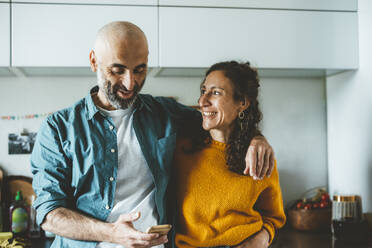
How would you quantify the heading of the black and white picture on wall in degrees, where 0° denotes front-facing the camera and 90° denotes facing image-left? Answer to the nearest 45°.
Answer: approximately 0°

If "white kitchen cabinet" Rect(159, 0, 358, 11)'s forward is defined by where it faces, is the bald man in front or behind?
in front

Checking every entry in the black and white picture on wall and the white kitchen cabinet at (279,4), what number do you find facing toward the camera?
2

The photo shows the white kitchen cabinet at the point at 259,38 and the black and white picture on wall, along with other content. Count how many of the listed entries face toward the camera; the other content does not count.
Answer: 2

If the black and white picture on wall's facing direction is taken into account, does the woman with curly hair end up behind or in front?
in front

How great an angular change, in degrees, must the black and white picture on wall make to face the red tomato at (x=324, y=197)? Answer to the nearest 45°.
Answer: approximately 90° to its left

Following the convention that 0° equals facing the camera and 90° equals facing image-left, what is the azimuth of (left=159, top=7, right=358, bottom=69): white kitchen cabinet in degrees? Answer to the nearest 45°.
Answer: approximately 0°
